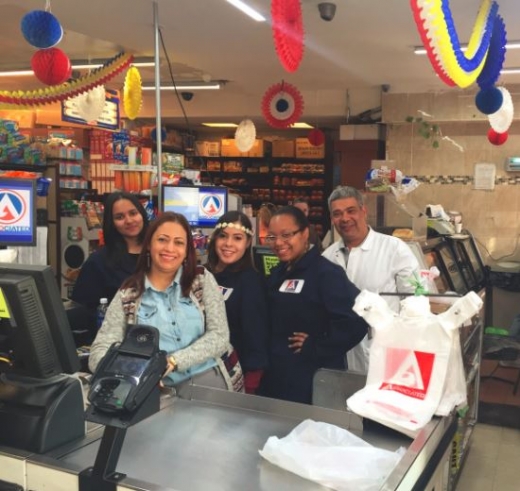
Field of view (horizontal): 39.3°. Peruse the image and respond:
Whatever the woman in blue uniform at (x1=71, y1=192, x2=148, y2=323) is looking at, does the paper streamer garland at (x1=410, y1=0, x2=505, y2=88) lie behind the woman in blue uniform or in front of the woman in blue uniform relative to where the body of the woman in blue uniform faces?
in front

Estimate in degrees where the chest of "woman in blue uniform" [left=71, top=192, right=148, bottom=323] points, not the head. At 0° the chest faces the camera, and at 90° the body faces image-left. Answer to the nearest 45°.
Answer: approximately 315°

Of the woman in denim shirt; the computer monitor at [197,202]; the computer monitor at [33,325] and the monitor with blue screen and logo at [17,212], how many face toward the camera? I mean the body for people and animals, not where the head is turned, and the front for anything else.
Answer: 3

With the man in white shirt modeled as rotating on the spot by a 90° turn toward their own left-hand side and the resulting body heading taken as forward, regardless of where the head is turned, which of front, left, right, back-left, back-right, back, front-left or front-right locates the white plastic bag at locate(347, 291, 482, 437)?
front-right

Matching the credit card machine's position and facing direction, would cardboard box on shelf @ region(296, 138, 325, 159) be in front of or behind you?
behind

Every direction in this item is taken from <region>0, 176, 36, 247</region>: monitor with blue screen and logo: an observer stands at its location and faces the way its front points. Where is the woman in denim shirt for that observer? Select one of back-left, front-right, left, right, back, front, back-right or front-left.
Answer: front-left

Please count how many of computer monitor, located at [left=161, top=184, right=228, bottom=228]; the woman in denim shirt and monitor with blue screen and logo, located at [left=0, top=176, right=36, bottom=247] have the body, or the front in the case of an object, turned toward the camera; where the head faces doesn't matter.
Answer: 3

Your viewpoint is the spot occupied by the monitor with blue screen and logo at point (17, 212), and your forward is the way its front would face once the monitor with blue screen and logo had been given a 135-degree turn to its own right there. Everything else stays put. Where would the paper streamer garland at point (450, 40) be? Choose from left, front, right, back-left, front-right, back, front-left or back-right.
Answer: back-right

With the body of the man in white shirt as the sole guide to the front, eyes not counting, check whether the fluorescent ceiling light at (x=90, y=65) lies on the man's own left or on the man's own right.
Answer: on the man's own right
